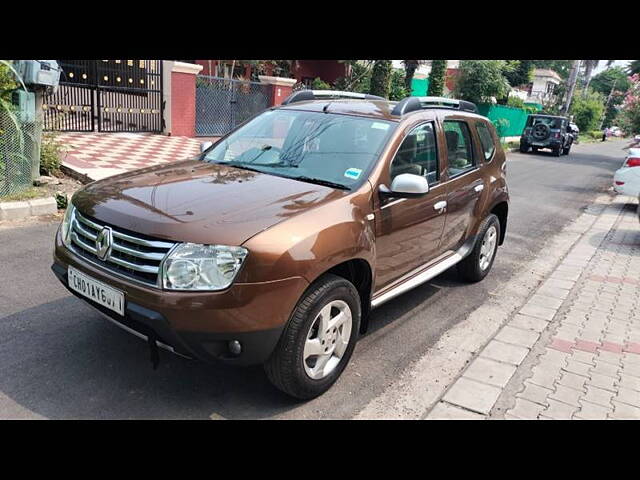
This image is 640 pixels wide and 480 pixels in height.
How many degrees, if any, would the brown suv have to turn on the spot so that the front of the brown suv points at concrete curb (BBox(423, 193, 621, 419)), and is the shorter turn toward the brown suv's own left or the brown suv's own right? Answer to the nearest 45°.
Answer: approximately 135° to the brown suv's own left

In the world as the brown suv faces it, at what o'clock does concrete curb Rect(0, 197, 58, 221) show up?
The concrete curb is roughly at 3 o'clock from the brown suv.

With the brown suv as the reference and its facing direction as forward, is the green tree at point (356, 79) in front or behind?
behind

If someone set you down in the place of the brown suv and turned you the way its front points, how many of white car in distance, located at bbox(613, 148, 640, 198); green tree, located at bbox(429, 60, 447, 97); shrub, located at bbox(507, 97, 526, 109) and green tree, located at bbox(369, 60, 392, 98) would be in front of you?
0

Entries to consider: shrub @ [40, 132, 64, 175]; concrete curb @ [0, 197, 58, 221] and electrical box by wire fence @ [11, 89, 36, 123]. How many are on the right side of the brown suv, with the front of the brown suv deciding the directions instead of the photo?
3

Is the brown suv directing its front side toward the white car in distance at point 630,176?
no

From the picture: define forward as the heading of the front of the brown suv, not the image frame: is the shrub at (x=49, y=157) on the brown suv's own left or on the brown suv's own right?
on the brown suv's own right

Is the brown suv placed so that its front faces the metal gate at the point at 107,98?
no

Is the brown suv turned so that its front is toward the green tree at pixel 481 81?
no

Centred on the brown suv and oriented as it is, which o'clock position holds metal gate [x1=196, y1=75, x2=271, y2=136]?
The metal gate is roughly at 4 o'clock from the brown suv.

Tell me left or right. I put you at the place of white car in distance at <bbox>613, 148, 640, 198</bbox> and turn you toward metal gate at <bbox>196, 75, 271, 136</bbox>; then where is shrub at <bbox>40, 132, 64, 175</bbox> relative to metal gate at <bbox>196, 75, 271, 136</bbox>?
left

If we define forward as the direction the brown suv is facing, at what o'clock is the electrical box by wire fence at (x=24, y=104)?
The electrical box by wire fence is roughly at 3 o'clock from the brown suv.

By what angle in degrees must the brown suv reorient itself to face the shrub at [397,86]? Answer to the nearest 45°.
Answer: approximately 135° to its right

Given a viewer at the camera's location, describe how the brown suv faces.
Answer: facing the viewer and to the left of the viewer

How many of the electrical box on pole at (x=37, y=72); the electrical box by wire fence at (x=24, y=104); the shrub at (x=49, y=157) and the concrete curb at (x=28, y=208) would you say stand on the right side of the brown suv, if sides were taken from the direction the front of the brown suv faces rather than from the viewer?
4

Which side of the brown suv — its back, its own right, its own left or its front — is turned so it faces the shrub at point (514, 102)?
back
